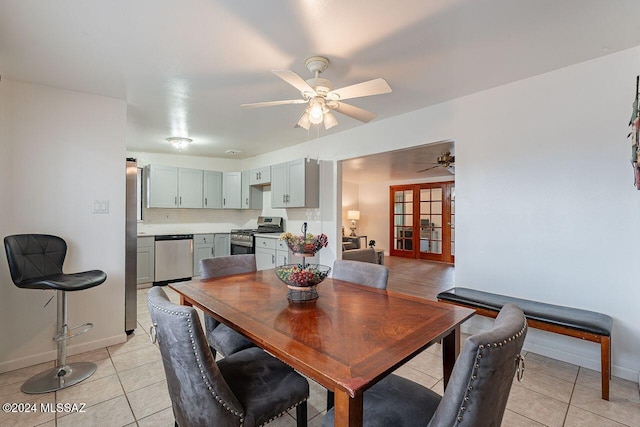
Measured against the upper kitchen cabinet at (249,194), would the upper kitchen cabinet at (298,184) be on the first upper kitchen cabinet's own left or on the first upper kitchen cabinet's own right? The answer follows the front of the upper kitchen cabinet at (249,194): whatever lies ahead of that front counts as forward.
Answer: on the first upper kitchen cabinet's own left

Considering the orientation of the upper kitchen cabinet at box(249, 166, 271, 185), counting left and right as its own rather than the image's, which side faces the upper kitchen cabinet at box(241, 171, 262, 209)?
right

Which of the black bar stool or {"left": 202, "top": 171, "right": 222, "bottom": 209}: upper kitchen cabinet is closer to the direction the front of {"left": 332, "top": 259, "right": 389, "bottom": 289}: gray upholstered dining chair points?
the black bar stool

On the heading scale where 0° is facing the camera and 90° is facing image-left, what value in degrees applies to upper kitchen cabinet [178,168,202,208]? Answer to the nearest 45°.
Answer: approximately 0°

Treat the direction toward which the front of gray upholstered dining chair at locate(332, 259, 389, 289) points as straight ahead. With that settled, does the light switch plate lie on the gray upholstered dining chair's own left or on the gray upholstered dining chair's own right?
on the gray upholstered dining chair's own right

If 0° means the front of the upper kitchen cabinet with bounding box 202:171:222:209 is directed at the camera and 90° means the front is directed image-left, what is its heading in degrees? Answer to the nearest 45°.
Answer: approximately 0°

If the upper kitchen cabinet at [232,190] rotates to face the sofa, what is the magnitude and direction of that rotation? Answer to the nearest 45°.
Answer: approximately 135° to its left

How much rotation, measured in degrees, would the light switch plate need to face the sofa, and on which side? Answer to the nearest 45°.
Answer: approximately 90° to its left

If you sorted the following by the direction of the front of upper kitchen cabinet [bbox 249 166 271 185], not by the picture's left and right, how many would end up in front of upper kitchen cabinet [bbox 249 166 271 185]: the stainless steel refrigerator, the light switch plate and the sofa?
2

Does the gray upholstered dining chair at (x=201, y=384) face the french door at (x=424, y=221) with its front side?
yes

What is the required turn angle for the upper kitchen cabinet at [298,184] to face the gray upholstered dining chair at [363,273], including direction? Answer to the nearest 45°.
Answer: approximately 45° to its left

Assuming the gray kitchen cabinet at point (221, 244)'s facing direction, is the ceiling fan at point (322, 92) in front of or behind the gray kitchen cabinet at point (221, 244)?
in front

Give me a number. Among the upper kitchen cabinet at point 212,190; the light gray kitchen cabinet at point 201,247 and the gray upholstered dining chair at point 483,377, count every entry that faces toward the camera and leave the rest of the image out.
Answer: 2

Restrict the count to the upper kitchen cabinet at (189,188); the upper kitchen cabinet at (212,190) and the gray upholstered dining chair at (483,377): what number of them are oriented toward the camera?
2
